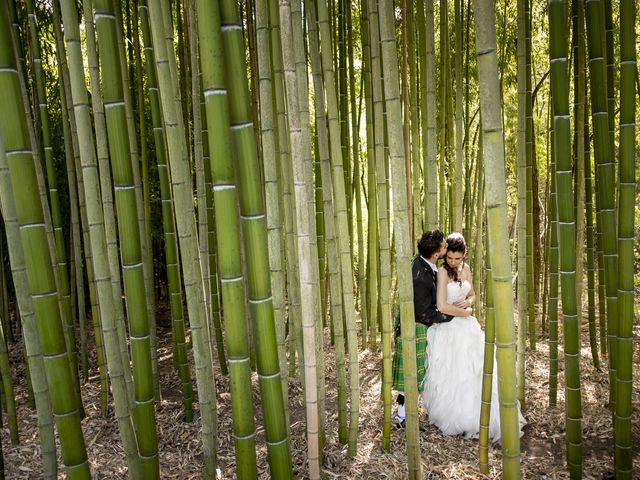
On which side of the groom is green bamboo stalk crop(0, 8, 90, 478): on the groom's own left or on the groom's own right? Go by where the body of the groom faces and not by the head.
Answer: on the groom's own right

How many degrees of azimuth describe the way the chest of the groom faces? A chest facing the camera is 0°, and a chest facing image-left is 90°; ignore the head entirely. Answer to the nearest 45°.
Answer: approximately 270°

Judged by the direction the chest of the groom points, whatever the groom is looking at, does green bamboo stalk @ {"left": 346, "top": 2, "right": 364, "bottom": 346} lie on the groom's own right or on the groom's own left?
on the groom's own left

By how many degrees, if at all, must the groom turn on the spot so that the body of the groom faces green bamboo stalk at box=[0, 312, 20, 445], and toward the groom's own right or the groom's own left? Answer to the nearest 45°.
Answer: approximately 180°

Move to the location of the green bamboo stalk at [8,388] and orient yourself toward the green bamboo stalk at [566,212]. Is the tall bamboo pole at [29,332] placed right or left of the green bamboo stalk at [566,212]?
right

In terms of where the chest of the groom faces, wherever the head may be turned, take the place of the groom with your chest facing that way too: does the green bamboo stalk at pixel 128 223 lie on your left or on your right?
on your right

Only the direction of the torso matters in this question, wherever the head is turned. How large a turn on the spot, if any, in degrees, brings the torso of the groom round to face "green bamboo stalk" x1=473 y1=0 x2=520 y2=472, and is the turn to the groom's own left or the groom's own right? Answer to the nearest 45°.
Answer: approximately 90° to the groom's own right

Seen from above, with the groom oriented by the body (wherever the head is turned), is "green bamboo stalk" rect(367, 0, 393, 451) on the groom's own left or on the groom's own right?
on the groom's own right
